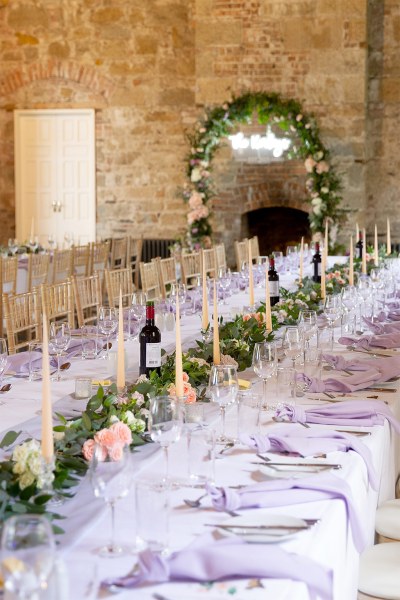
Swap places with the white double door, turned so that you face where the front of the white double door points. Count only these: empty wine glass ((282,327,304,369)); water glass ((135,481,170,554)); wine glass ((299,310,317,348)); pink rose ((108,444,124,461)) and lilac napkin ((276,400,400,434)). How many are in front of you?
5

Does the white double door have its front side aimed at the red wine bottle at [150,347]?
yes

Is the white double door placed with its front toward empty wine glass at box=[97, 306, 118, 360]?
yes

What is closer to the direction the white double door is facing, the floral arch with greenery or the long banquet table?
the long banquet table

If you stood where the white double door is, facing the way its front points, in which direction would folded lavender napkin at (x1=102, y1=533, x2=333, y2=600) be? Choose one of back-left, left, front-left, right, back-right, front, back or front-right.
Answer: front

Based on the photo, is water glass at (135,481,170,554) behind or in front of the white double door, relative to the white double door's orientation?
in front

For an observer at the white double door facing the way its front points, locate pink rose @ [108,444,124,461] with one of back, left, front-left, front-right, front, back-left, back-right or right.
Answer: front

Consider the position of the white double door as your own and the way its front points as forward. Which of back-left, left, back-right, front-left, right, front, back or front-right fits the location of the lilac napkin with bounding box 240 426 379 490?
front

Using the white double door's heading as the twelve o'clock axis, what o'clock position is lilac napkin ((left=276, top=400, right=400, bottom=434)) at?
The lilac napkin is roughly at 12 o'clock from the white double door.

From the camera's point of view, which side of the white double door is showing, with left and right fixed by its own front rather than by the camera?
front

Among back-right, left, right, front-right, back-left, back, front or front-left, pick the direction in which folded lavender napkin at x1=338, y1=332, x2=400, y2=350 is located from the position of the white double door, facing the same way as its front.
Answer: front

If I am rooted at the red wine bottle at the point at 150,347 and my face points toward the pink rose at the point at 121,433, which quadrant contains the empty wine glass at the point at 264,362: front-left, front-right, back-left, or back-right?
front-left

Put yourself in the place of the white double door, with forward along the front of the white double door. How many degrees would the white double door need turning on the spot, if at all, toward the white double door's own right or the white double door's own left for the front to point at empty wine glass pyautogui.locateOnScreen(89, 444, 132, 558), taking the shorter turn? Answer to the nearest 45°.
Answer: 0° — it already faces it

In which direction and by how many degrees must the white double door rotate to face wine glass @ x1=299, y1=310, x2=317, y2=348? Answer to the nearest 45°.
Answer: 0° — it already faces it

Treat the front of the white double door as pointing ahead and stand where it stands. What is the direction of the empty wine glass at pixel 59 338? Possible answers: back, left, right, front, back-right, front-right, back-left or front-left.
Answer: front

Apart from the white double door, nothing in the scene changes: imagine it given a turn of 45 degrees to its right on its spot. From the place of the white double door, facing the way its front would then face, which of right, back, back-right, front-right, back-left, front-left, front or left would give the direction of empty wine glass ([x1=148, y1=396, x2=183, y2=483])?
front-left

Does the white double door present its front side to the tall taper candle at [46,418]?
yes
